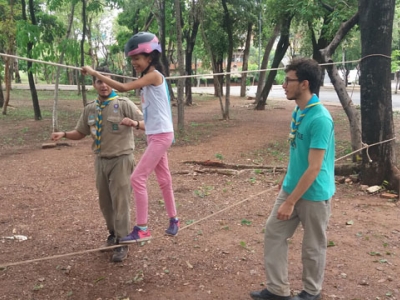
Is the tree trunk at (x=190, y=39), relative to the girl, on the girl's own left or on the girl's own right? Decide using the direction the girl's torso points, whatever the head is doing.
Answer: on the girl's own right

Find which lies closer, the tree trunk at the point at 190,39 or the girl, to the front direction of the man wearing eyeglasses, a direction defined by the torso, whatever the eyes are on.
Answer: the girl

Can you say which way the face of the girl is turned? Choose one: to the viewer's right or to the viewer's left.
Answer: to the viewer's left

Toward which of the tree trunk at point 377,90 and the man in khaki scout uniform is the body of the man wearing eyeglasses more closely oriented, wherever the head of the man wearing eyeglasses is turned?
the man in khaki scout uniform

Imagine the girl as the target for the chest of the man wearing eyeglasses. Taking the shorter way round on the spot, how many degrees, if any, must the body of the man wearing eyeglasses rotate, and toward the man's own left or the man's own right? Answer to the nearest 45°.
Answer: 0° — they already face them

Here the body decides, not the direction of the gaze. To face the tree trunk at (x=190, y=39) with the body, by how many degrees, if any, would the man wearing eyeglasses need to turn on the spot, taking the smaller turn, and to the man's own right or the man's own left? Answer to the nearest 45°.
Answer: approximately 90° to the man's own right

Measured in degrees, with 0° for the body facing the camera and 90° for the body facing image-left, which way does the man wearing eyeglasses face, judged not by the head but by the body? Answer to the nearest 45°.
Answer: approximately 90°

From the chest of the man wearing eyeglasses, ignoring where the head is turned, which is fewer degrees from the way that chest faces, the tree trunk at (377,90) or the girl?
the girl

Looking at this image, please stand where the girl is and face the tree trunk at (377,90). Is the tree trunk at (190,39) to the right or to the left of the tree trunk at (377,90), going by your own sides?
left

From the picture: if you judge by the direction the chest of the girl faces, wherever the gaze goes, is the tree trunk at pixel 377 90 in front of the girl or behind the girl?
behind
